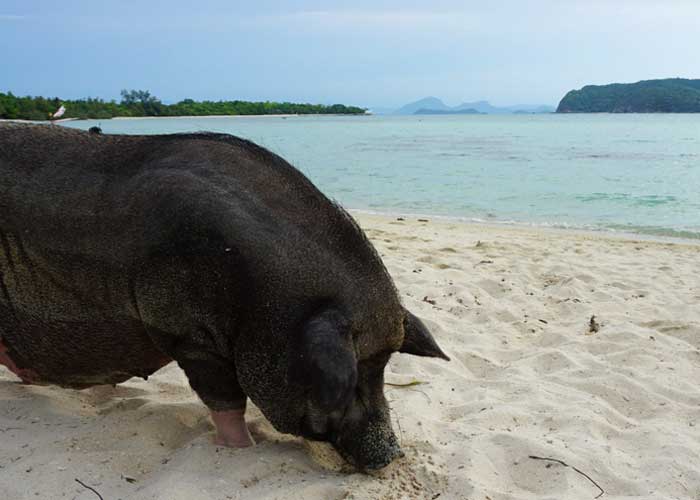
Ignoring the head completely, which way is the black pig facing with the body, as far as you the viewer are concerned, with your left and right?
facing to the right of the viewer

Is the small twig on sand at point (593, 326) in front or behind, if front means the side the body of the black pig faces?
in front
